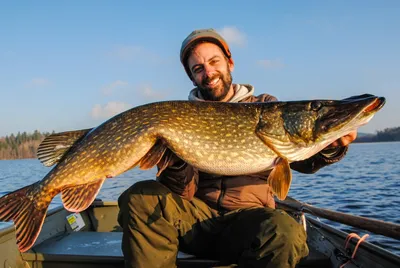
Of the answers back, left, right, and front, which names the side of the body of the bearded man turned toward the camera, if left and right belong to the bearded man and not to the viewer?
front

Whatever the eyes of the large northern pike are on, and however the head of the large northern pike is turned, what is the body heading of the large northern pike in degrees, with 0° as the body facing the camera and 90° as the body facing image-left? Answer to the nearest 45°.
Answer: approximately 270°
